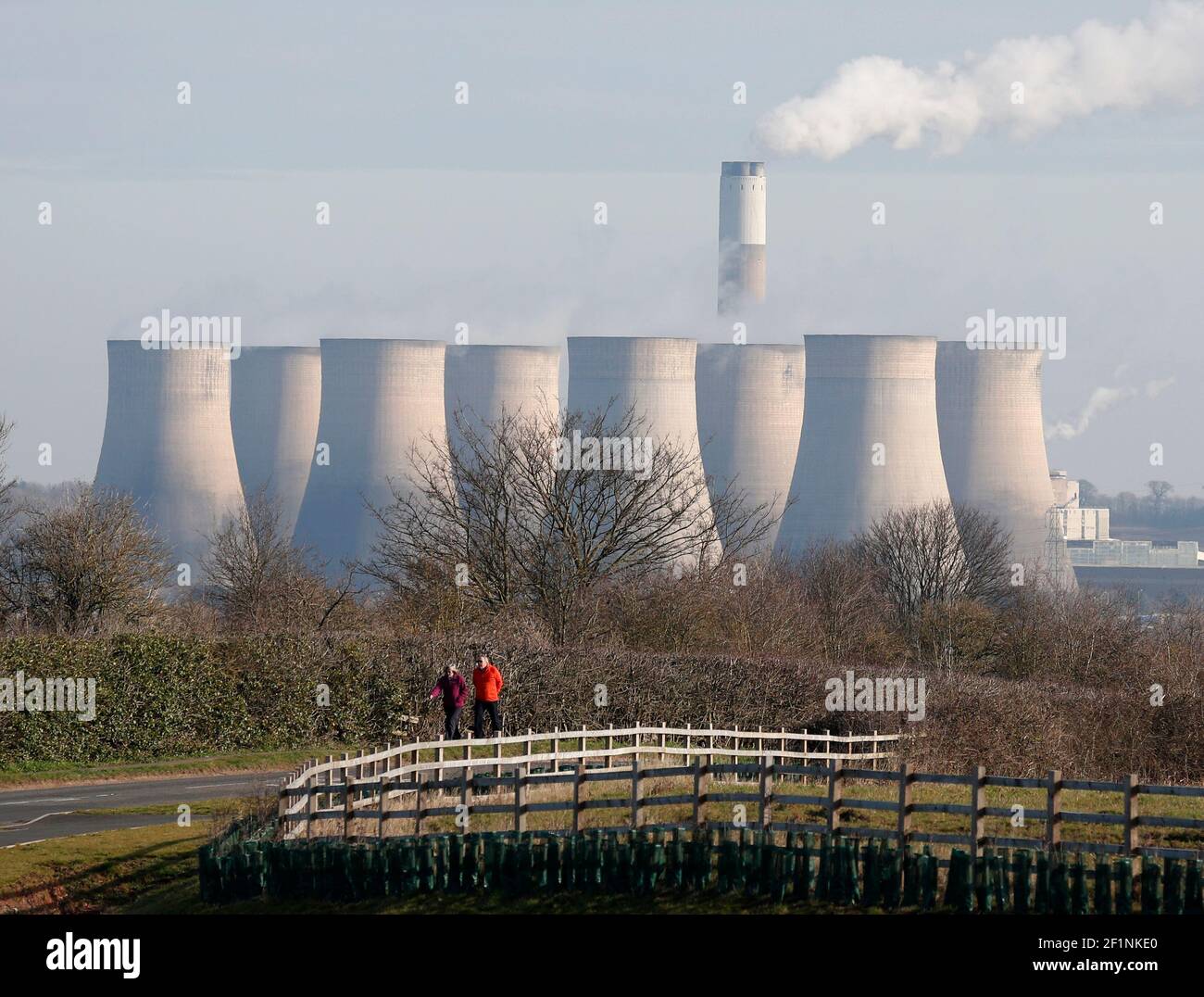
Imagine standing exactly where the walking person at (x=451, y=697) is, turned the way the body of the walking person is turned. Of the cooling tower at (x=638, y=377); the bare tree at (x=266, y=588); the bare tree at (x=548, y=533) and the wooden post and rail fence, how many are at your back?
3

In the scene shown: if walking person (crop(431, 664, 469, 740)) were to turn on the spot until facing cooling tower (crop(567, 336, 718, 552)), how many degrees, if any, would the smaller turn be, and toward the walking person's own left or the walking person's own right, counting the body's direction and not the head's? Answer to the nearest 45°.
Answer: approximately 180°

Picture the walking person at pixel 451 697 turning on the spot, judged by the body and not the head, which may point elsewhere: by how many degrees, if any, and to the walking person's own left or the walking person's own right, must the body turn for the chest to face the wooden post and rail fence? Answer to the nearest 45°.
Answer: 0° — they already face it

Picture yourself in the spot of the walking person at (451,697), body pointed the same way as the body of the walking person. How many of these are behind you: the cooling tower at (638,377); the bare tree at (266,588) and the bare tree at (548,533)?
3

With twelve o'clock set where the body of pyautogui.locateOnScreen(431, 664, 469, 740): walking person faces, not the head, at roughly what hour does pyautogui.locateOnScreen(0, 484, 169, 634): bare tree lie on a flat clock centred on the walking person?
The bare tree is roughly at 5 o'clock from the walking person.

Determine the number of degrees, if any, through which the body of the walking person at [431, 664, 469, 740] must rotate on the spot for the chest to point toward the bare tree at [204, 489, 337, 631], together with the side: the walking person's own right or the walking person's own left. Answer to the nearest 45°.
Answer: approximately 180°

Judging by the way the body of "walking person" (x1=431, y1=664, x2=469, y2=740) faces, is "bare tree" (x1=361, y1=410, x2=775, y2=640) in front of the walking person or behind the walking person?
behind

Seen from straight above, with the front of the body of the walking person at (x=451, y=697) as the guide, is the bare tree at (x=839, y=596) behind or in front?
behind

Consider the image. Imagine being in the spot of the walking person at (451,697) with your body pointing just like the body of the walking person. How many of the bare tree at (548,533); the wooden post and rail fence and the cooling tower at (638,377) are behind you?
2

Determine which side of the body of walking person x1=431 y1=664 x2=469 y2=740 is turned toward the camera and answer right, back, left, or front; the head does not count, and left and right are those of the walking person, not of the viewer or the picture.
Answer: front

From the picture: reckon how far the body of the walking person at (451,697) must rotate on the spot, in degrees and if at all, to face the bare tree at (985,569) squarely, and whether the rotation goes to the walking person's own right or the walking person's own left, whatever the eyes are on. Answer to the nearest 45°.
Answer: approximately 135° to the walking person's own left

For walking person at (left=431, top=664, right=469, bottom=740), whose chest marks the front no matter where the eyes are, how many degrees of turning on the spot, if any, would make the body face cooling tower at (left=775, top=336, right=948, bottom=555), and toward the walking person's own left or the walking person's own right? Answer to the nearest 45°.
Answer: approximately 180°
